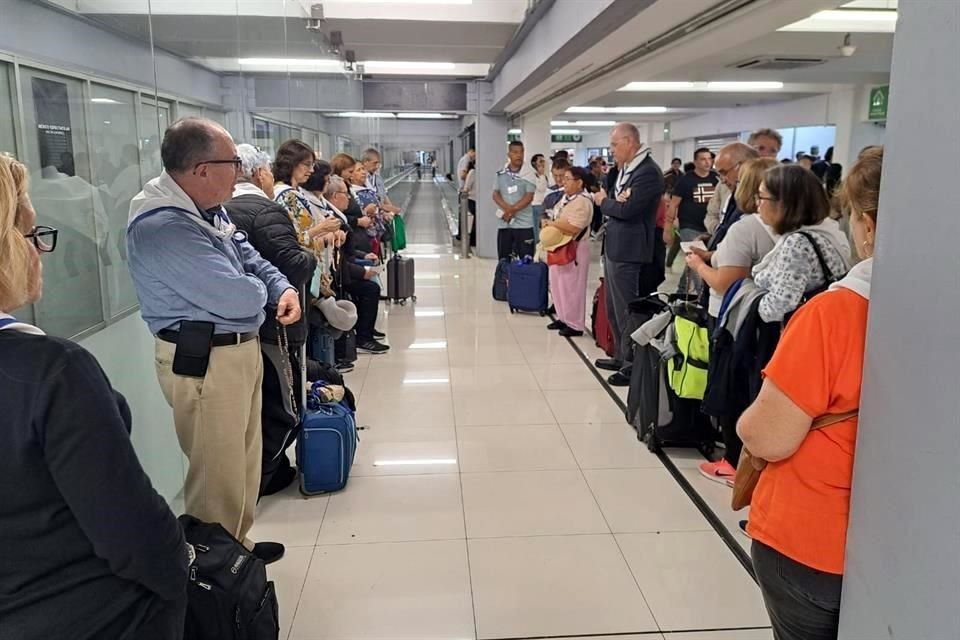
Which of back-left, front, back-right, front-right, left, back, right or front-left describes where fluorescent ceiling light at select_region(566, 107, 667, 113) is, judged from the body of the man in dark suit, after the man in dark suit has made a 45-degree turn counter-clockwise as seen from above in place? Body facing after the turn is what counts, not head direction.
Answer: back-right

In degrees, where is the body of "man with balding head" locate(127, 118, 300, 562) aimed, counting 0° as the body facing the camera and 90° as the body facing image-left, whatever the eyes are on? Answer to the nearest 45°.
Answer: approximately 270°

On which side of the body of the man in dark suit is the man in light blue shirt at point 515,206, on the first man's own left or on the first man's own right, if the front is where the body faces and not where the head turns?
on the first man's own right

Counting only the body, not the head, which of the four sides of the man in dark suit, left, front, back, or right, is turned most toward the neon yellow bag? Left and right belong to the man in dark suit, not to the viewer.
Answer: left

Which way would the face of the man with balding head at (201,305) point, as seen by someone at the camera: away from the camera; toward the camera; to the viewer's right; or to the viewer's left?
to the viewer's right

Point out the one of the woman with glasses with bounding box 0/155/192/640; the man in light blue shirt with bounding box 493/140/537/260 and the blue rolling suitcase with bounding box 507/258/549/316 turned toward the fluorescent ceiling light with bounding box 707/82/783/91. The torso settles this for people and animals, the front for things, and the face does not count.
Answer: the woman with glasses

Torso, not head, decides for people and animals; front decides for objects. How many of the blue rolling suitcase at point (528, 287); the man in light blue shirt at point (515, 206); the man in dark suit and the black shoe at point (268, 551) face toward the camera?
2

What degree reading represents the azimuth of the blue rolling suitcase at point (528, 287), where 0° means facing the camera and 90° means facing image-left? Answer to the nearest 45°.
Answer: approximately 0°

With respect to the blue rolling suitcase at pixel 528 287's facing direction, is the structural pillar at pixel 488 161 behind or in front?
behind

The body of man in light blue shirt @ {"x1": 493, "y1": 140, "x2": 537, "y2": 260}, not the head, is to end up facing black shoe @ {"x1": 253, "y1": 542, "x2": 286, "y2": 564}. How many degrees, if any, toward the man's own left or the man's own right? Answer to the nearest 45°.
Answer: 0° — they already face it

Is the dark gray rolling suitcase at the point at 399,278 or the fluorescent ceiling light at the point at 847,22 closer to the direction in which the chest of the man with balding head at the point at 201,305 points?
the fluorescent ceiling light

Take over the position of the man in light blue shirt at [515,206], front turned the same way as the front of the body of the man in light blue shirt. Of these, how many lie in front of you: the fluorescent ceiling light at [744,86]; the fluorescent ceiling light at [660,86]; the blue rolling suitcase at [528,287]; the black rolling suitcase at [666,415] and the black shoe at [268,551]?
3

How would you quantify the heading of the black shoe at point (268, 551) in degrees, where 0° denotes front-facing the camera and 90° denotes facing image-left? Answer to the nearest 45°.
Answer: approximately 270°

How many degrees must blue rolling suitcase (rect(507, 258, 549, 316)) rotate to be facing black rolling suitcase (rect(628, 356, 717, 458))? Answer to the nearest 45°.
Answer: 0° — it already faces it

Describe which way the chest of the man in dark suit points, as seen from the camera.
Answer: to the viewer's left

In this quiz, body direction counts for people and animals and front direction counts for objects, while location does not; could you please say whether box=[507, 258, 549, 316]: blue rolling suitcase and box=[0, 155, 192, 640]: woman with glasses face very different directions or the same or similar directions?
very different directions

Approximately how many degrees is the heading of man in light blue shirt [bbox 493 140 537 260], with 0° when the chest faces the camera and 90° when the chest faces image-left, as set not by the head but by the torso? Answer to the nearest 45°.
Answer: approximately 0°
